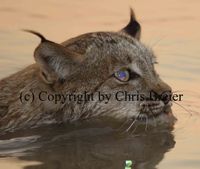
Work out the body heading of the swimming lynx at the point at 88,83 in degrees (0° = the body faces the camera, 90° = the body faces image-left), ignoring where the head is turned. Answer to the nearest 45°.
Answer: approximately 270°
